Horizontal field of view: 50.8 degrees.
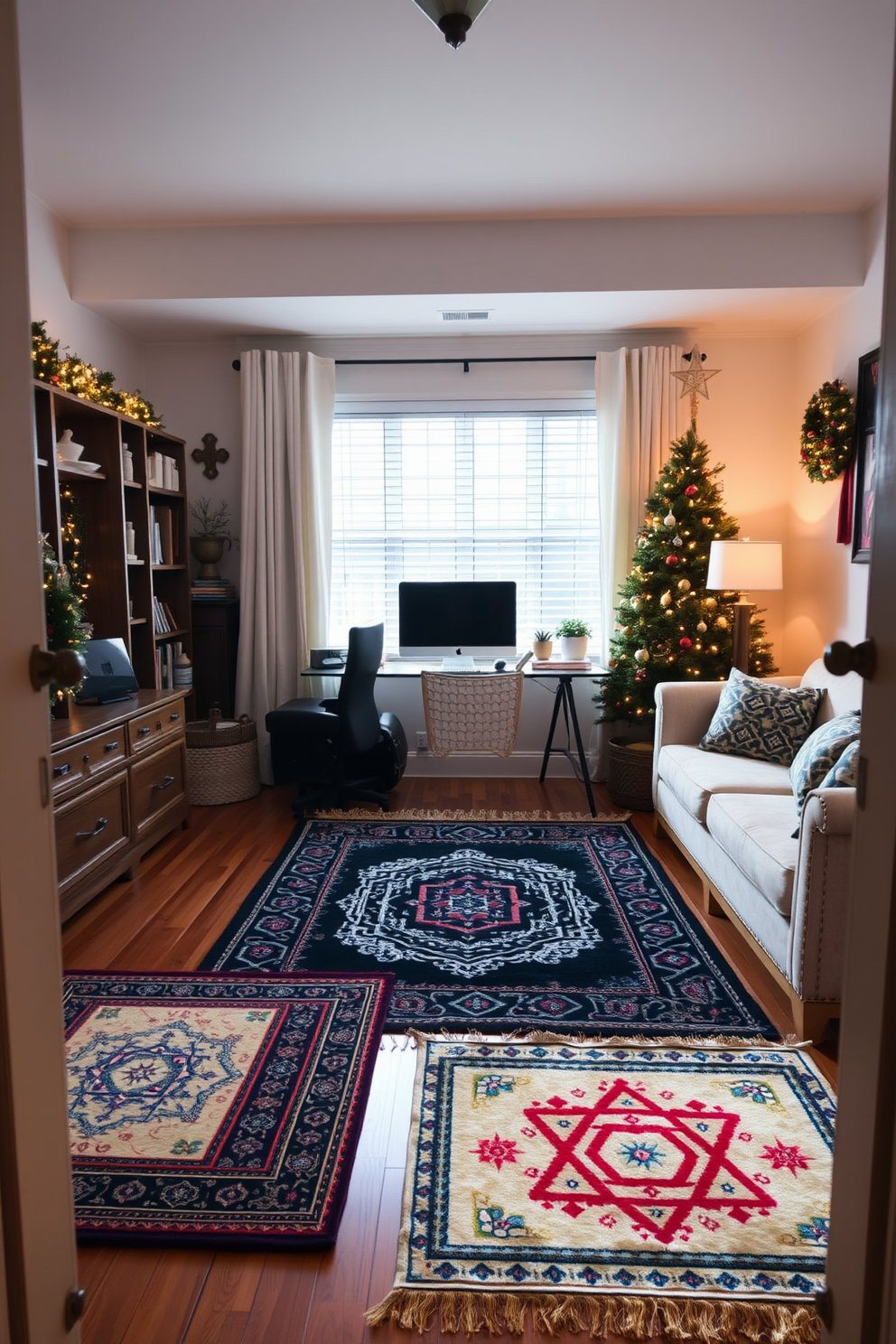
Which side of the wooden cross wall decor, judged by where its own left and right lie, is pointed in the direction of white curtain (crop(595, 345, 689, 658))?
left

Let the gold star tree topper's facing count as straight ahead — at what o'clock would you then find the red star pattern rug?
The red star pattern rug is roughly at 12 o'clock from the gold star tree topper.

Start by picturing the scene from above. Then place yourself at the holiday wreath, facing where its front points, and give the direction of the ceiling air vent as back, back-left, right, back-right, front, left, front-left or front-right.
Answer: front-right

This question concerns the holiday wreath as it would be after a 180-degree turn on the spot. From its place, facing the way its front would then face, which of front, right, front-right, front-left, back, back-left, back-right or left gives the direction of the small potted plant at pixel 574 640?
back-left

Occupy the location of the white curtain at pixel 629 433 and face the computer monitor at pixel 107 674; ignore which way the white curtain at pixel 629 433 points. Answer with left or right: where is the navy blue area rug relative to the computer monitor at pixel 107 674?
left

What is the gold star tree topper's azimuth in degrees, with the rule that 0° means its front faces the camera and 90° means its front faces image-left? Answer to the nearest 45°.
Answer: approximately 0°

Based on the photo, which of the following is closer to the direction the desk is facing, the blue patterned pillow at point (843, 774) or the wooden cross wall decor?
the blue patterned pillow

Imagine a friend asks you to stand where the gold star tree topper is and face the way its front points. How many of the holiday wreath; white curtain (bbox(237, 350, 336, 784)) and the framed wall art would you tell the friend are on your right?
1

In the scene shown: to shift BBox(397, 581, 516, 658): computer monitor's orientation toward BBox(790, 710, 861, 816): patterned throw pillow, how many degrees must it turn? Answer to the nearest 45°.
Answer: approximately 45° to its left

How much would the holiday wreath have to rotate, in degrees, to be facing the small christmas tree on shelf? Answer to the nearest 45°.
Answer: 0° — it already faces it

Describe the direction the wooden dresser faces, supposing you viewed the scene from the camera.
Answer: facing the viewer and to the right of the viewer

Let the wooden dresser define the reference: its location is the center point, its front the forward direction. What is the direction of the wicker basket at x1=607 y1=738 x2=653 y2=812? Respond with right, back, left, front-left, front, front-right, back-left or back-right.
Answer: front-left

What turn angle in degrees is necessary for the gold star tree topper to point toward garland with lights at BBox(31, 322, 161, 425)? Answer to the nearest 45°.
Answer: approximately 45° to its right
